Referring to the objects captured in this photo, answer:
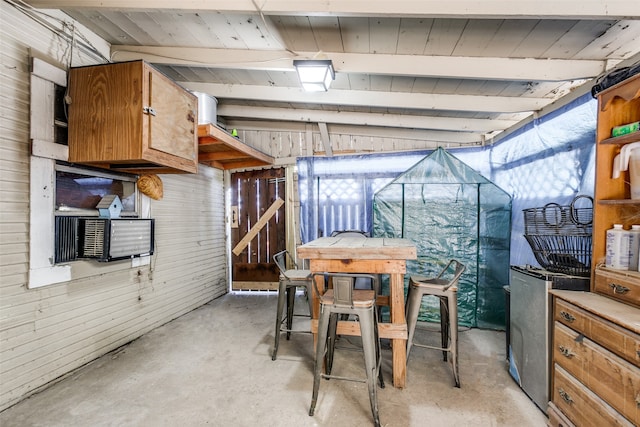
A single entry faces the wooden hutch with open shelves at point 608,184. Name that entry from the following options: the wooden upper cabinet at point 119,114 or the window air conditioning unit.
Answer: the wooden upper cabinet at point 119,114

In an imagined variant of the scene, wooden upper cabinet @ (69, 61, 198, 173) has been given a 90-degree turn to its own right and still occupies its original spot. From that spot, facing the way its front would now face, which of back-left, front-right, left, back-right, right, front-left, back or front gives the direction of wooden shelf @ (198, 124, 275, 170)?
back

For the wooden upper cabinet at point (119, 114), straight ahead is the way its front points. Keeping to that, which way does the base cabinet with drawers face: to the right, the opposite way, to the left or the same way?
the opposite way

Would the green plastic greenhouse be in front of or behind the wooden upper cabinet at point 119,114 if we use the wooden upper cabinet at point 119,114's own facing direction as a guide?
in front

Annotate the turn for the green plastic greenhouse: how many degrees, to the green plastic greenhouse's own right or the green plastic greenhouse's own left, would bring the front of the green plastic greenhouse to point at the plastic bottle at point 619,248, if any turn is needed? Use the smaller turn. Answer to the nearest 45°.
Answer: approximately 45° to the green plastic greenhouse's own left

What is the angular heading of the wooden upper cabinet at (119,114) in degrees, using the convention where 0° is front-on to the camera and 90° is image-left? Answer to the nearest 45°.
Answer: approximately 315°

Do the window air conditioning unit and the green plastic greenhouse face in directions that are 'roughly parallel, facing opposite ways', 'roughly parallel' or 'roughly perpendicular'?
roughly perpendicular

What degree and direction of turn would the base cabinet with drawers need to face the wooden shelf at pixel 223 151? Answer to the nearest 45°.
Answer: approximately 45° to its right

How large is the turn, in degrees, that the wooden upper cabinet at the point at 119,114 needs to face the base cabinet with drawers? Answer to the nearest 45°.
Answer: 0° — it already faces it

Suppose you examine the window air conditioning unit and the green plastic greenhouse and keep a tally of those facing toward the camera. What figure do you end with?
1

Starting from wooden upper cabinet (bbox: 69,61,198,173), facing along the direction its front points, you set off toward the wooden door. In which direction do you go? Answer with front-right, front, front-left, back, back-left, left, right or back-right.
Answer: left

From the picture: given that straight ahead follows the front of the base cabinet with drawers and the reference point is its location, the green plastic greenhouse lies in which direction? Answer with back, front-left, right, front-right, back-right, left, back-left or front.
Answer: right
